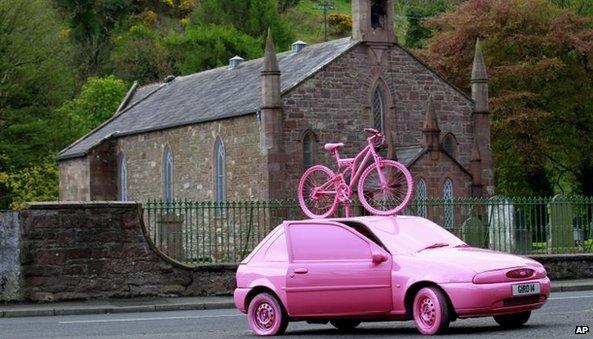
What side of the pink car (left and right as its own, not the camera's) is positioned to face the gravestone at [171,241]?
back

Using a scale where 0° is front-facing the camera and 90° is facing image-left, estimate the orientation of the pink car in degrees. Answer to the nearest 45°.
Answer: approximately 315°

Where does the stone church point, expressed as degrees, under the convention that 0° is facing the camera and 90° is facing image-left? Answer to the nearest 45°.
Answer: approximately 315°

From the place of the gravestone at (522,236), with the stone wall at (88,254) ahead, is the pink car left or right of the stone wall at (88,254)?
left

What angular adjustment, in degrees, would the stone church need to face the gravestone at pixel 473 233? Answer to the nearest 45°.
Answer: approximately 45° to its right
